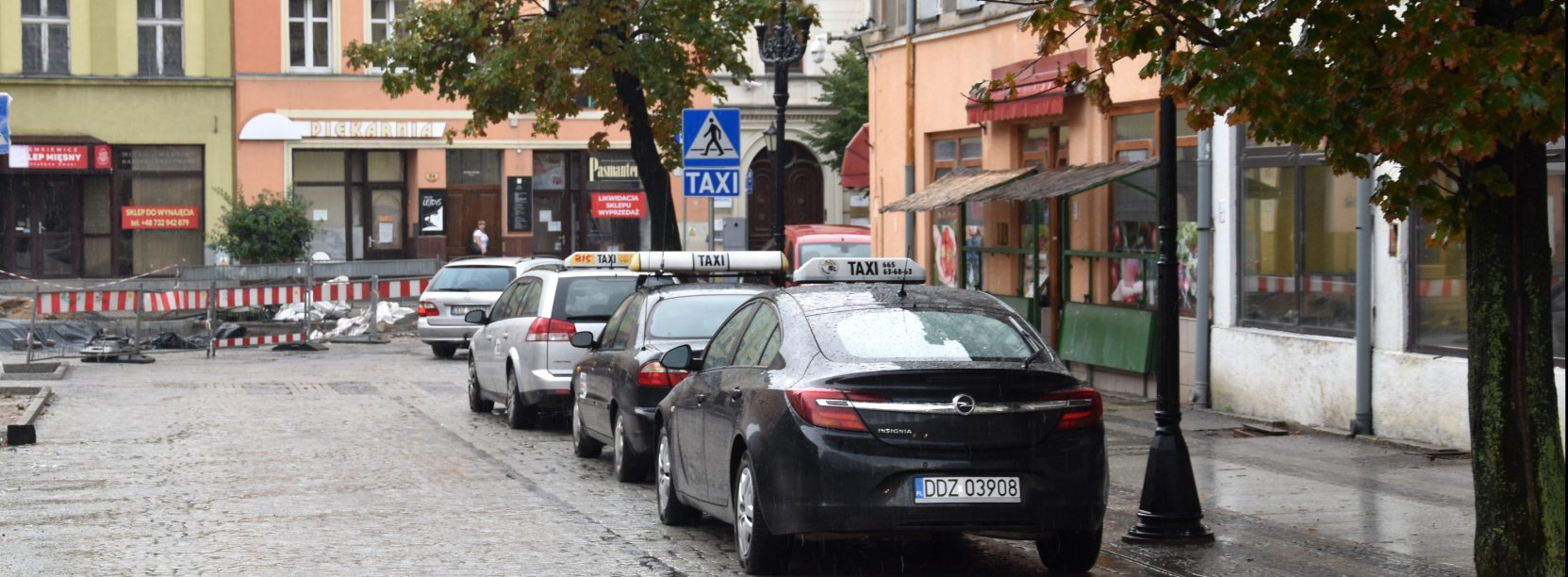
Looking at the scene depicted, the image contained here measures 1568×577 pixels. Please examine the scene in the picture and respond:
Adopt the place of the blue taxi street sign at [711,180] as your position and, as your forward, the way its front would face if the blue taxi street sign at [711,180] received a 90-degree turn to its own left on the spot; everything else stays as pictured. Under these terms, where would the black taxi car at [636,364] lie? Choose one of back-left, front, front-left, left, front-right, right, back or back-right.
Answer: right

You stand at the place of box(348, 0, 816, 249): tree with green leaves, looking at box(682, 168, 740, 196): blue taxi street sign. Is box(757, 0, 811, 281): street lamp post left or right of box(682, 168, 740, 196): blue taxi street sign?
left

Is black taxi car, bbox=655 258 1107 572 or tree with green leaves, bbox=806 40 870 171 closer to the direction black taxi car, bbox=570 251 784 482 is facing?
the tree with green leaves

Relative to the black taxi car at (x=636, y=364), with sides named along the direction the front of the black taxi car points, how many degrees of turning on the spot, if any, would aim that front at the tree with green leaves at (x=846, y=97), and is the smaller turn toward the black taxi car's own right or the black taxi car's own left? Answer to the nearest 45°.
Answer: approximately 45° to the black taxi car's own right

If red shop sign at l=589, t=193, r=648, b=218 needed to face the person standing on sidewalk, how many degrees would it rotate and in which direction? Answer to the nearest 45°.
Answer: approximately 90° to its right

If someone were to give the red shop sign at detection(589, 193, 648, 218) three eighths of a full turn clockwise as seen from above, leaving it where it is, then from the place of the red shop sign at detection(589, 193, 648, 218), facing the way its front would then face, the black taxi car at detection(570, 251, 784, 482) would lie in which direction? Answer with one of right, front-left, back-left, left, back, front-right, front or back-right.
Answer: back-left

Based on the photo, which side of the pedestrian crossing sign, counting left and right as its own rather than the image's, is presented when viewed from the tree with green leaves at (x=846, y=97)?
back

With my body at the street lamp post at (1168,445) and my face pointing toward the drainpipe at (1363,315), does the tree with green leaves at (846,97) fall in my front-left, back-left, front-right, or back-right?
front-left

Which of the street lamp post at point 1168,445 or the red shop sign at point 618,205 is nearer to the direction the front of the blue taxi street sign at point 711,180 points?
the street lamp post

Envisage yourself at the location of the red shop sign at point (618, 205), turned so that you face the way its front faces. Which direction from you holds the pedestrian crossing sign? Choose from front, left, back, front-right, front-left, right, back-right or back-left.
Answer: front

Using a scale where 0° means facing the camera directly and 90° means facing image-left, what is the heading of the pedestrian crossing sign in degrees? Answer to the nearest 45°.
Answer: approximately 0°

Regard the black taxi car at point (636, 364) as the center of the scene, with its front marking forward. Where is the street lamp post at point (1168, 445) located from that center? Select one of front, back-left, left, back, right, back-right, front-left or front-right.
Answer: back

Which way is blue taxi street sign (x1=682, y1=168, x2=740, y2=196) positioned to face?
toward the camera

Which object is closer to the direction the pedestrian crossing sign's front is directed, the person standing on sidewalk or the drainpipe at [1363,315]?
the drainpipe

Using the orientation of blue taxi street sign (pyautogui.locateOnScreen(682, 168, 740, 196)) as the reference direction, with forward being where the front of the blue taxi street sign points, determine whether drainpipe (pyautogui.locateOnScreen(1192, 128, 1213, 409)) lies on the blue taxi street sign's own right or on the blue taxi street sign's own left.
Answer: on the blue taxi street sign's own left

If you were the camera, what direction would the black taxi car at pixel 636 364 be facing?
facing away from the viewer and to the left of the viewer

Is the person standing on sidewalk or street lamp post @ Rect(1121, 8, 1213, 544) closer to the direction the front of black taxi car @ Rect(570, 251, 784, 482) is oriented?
the person standing on sidewalk

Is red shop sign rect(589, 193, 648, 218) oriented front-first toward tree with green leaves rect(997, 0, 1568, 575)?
yes

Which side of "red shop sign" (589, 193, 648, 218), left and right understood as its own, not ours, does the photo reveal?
front

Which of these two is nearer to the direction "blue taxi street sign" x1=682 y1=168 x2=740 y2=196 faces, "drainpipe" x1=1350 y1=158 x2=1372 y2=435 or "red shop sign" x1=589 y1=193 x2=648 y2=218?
the drainpipe
